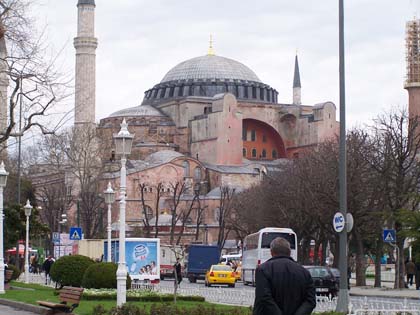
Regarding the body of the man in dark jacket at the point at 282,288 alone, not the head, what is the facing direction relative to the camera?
away from the camera

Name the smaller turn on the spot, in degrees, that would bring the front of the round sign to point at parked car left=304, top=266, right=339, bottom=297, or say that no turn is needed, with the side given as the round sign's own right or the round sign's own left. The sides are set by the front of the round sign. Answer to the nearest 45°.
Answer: approximately 135° to the round sign's own right

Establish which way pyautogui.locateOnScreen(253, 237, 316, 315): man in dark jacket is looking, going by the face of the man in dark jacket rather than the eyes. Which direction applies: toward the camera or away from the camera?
away from the camera

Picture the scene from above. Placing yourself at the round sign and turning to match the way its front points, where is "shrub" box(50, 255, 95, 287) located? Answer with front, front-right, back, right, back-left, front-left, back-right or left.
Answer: right

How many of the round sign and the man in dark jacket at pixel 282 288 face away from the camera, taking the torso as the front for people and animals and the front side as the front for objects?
1

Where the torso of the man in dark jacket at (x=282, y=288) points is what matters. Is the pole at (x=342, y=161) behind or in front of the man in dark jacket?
in front

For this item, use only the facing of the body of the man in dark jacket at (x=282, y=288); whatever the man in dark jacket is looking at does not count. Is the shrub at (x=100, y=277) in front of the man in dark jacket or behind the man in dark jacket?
in front

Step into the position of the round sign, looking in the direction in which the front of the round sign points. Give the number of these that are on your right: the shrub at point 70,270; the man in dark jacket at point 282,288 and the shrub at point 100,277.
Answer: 2

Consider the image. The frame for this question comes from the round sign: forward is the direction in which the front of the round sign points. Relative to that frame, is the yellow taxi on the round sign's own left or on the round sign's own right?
on the round sign's own right

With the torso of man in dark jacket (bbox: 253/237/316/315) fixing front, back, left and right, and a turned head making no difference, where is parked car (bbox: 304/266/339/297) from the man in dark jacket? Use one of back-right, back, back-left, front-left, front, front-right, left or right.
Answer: front

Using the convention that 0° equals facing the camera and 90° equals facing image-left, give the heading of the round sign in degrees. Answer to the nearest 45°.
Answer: approximately 45°
